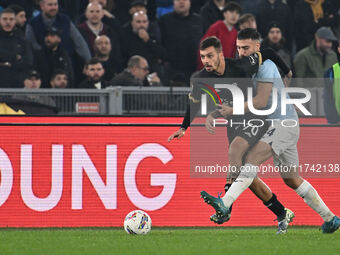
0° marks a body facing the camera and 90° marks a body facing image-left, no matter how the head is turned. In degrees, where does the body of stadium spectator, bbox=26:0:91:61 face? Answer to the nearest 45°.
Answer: approximately 0°

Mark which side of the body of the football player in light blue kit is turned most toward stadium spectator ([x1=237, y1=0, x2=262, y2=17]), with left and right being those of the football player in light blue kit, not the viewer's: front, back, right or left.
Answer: right

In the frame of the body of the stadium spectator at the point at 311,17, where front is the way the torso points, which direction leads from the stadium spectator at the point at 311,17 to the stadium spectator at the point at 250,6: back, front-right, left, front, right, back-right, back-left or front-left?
right

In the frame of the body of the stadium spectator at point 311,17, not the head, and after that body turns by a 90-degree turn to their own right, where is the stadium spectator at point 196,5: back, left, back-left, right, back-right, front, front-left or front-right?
front

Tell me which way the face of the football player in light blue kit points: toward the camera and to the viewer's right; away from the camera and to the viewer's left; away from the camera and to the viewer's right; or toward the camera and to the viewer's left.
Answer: toward the camera and to the viewer's left

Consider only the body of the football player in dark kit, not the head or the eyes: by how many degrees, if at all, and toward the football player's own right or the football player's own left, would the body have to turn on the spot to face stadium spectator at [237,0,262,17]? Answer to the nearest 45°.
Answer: approximately 135° to the football player's own right

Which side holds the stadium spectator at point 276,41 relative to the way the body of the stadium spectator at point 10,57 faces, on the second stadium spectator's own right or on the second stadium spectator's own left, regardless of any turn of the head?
on the second stadium spectator's own left

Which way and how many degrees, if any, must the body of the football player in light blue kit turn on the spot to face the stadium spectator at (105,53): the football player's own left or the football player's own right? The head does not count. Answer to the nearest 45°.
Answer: approximately 45° to the football player's own right

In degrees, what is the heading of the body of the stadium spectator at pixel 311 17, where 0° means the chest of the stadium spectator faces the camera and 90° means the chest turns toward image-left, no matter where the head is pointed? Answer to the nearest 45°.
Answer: approximately 0°
